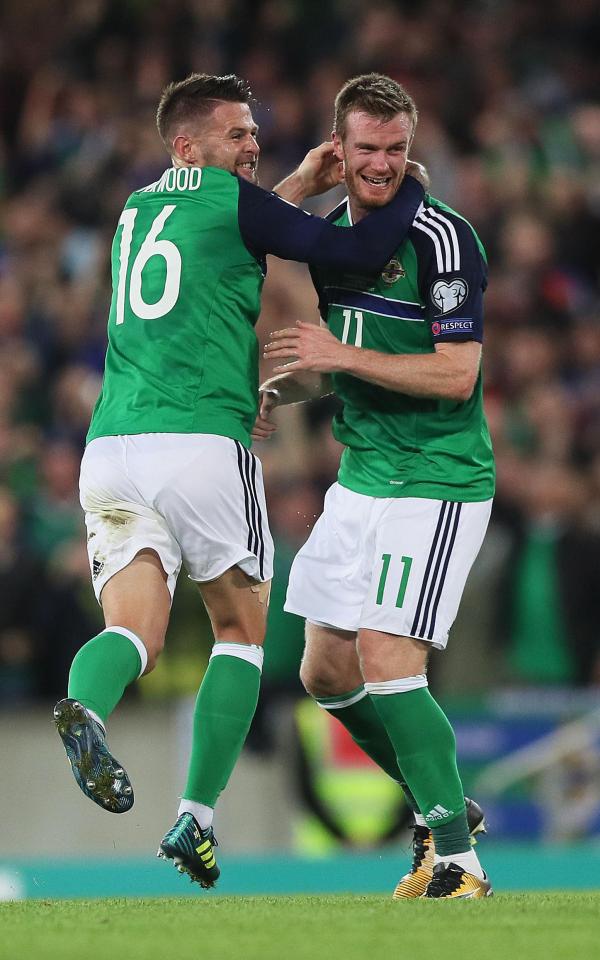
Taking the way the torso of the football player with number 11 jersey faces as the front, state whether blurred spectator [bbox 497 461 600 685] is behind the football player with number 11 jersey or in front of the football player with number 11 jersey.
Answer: behind

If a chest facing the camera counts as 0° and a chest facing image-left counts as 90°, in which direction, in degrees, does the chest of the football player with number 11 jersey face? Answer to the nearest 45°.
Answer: approximately 45°
